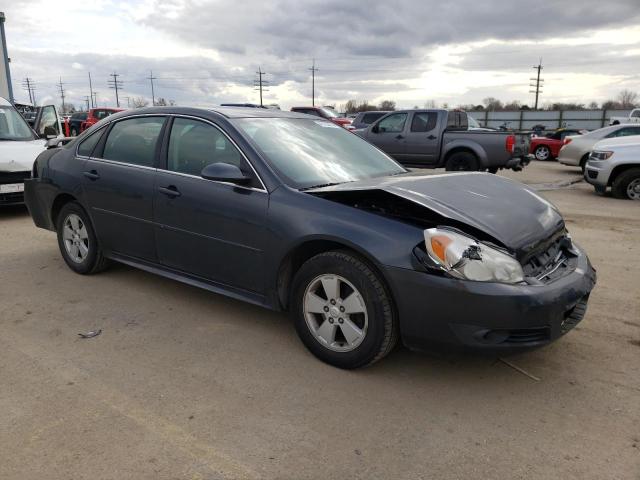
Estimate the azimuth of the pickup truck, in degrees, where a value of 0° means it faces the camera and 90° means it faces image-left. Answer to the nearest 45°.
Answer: approximately 135°

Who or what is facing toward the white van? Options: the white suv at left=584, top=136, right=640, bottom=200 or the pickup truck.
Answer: the white suv

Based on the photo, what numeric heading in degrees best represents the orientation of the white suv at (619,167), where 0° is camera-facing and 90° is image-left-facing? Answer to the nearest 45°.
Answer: approximately 45°

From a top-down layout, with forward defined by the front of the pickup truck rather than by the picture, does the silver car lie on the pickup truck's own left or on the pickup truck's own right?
on the pickup truck's own right

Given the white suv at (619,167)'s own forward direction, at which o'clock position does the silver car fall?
The silver car is roughly at 4 o'clock from the white suv.

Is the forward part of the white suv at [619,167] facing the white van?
yes

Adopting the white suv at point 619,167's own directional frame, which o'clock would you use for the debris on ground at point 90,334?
The debris on ground is roughly at 11 o'clock from the white suv.

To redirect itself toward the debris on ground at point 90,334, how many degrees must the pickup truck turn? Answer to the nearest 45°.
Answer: approximately 135° to its left
